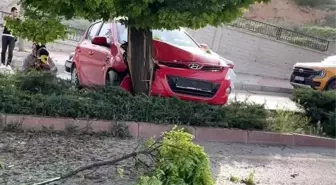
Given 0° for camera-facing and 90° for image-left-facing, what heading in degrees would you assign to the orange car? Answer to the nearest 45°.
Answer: approximately 45°

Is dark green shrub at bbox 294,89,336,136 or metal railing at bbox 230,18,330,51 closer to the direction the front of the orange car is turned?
the dark green shrub

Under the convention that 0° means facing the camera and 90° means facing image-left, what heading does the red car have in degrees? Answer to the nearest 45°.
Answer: approximately 315°

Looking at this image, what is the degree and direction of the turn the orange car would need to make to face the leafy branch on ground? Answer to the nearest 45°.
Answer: approximately 45° to its left

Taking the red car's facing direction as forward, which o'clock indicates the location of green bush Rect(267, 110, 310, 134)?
The green bush is roughly at 11 o'clock from the red car.

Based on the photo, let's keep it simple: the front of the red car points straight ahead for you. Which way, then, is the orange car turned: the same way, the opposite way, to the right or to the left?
to the right
